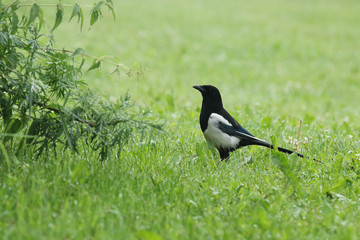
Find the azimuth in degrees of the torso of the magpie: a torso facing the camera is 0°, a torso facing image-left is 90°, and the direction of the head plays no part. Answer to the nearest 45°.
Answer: approximately 90°

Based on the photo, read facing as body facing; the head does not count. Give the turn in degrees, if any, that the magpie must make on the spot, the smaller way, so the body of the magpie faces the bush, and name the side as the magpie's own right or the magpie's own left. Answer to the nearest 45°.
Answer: approximately 45° to the magpie's own left
